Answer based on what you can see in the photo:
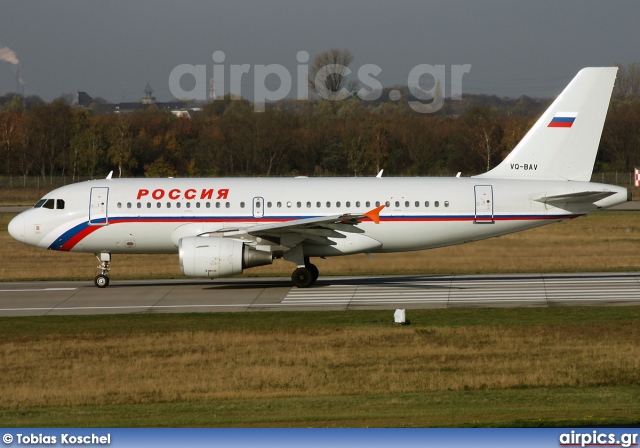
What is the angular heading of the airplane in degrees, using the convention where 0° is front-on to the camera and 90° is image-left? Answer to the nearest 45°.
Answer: approximately 90°
